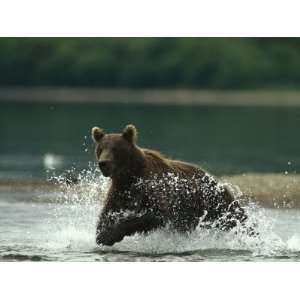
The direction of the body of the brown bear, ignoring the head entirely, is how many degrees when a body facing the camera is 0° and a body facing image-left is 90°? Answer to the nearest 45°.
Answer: approximately 45°
